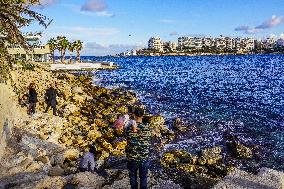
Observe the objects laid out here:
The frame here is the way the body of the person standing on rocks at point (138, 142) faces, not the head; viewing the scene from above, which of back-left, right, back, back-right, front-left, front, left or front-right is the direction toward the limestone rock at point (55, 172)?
front-left

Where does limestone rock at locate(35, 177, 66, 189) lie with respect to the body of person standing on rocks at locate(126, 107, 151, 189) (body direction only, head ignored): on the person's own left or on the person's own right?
on the person's own left

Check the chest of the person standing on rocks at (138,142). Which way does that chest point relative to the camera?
away from the camera

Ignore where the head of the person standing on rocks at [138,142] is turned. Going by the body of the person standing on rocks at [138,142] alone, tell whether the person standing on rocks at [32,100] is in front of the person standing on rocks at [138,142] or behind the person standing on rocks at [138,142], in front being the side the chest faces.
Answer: in front

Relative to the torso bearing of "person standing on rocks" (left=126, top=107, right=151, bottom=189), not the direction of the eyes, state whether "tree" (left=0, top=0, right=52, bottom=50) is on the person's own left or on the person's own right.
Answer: on the person's own left

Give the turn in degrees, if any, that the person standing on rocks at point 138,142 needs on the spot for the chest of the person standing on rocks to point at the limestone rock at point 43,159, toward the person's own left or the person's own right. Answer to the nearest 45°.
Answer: approximately 45° to the person's own left

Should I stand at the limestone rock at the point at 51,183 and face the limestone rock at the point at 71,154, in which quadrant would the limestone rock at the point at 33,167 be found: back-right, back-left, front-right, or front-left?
front-left

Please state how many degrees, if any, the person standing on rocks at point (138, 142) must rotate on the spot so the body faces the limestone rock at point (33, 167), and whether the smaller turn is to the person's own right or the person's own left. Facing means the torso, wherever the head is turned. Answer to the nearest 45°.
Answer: approximately 45° to the person's own left
